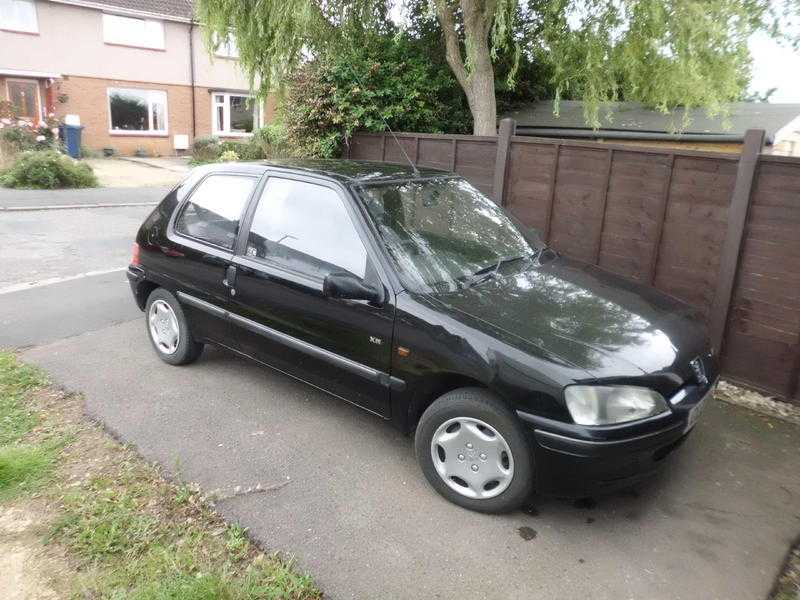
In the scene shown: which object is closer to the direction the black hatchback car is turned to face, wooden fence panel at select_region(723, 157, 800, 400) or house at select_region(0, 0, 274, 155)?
the wooden fence panel

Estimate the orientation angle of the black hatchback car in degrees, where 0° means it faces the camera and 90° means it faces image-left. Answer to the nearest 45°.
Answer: approximately 315°

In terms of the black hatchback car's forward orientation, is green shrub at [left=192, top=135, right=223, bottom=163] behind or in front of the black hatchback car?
behind

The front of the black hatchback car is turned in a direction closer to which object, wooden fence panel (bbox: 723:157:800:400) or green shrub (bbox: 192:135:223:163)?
the wooden fence panel

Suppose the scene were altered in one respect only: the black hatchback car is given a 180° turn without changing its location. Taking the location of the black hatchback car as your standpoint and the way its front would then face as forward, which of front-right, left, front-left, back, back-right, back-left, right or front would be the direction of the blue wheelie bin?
front

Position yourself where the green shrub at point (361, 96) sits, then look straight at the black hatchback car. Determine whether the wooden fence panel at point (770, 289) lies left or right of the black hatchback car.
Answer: left

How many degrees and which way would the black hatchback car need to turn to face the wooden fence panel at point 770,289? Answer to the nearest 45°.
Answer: approximately 90° to its left

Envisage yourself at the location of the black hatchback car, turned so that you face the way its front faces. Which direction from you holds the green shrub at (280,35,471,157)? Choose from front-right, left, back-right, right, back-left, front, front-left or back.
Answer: back-left

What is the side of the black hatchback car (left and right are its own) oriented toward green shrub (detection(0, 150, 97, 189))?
back

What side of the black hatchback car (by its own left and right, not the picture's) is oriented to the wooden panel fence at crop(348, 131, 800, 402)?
left

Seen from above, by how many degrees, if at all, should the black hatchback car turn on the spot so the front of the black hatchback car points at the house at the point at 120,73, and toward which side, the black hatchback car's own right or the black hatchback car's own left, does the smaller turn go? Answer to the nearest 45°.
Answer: approximately 180°
